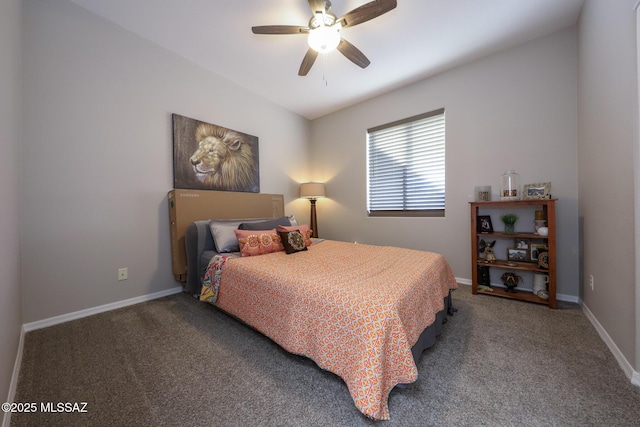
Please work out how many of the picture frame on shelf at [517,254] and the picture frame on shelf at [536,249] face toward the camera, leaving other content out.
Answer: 2

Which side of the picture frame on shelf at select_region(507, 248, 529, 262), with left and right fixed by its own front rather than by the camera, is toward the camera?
front

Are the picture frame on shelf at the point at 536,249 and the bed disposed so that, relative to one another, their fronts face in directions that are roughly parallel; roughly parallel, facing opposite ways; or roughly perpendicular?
roughly perpendicular

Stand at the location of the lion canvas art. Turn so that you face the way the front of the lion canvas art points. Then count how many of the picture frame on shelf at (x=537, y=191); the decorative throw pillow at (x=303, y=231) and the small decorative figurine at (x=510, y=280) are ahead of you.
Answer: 3

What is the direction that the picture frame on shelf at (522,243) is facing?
toward the camera

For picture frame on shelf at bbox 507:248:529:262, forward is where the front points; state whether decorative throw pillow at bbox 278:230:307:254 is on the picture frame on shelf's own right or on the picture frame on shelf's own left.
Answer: on the picture frame on shelf's own right

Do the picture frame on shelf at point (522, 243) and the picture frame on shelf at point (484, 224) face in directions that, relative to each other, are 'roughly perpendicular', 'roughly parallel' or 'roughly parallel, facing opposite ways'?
roughly parallel

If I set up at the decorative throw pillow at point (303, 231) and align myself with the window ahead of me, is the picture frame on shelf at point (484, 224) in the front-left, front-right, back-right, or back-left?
front-right

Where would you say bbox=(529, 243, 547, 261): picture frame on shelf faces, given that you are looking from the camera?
facing the viewer

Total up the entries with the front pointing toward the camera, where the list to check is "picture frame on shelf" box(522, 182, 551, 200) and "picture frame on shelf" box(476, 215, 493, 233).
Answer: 2

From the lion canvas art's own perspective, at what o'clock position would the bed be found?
The bed is roughly at 1 o'clock from the lion canvas art.

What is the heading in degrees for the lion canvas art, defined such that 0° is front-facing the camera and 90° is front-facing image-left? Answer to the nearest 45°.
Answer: approximately 315°
